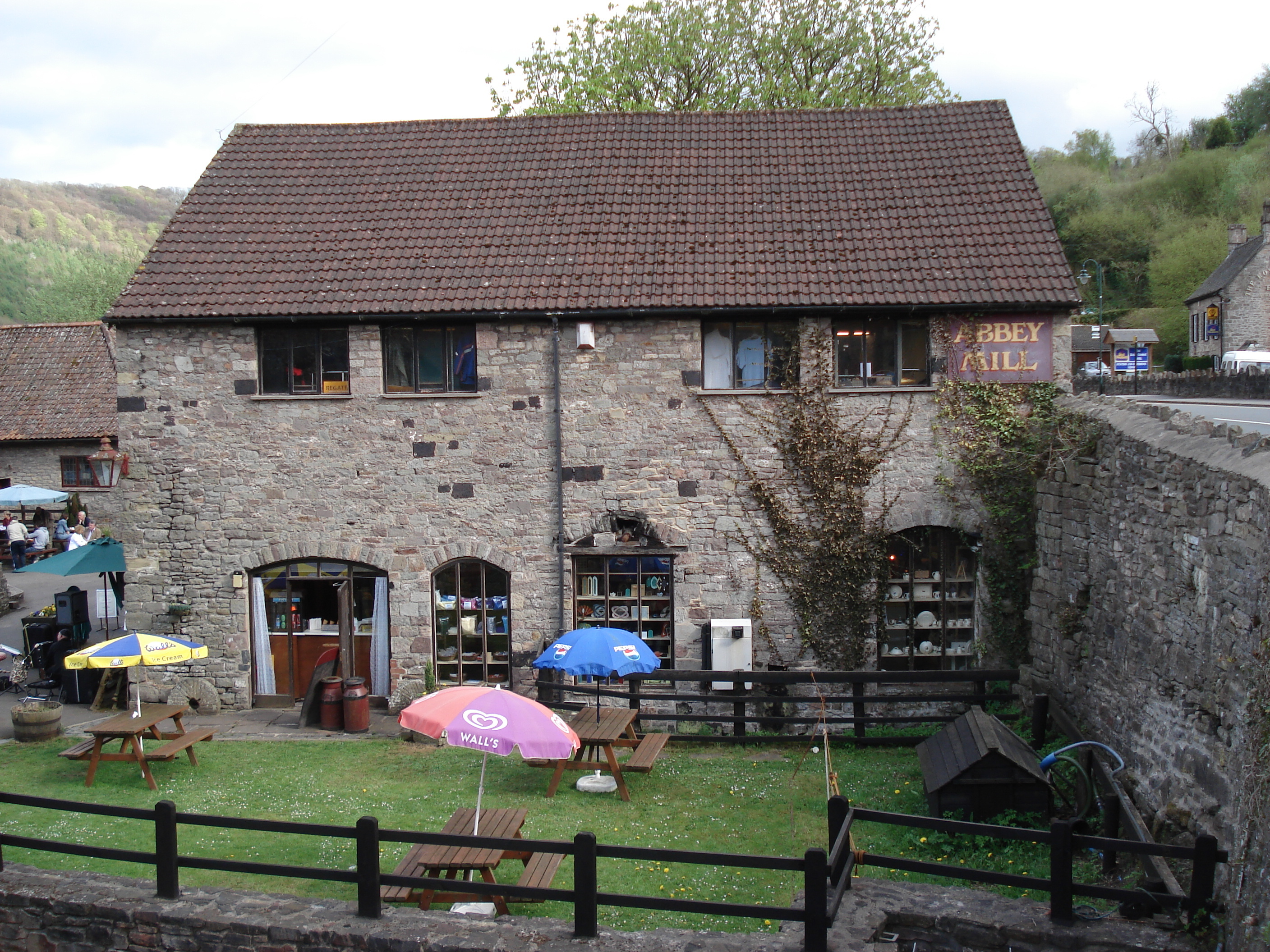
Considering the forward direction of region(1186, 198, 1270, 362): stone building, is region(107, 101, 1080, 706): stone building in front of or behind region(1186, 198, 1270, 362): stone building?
in front

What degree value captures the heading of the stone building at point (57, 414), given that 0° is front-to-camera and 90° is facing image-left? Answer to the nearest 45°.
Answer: approximately 0°

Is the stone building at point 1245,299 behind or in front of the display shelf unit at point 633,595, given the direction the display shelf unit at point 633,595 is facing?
behind

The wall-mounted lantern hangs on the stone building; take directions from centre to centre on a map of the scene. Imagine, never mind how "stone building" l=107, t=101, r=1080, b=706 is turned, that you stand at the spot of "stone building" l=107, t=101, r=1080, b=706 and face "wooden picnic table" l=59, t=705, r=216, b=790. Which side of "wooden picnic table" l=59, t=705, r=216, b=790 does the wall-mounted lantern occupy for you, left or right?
right

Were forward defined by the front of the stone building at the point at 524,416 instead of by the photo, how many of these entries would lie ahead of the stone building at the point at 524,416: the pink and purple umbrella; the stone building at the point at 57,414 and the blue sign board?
1

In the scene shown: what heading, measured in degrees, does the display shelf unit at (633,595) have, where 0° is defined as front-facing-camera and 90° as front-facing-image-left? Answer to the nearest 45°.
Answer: approximately 0°

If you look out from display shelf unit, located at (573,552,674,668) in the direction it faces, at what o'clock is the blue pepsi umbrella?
The blue pepsi umbrella is roughly at 12 o'clock from the display shelf unit.

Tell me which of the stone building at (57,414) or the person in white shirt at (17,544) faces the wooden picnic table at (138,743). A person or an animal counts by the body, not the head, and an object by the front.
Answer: the stone building

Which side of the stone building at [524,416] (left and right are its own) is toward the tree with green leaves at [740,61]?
back
